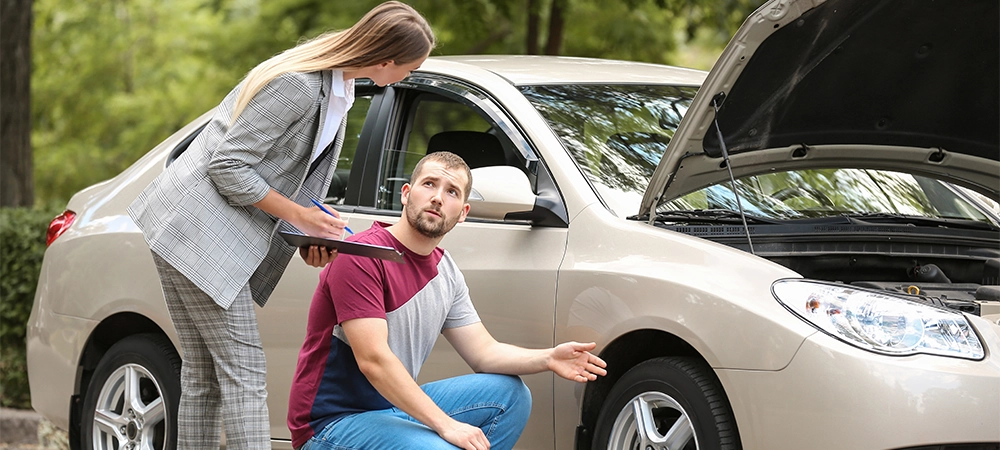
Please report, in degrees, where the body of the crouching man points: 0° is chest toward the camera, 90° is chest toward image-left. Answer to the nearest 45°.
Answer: approximately 315°

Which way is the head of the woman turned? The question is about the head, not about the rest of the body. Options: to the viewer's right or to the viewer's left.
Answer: to the viewer's right

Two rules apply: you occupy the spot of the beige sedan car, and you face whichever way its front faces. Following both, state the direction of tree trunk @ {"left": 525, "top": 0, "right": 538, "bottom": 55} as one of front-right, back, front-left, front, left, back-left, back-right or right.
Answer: back-left

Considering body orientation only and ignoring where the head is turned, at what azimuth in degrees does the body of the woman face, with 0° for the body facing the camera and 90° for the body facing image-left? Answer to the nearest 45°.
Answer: approximately 270°

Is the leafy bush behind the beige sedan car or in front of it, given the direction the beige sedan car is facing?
behind

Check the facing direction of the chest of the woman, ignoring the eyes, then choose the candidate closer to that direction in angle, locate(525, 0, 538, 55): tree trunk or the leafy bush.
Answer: the tree trunk

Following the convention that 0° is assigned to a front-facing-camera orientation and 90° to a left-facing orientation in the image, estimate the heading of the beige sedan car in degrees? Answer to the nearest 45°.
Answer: approximately 315°

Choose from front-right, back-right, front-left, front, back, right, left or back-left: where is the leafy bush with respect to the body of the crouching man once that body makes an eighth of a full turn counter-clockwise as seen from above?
back-left

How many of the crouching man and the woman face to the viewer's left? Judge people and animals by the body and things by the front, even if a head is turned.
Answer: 0

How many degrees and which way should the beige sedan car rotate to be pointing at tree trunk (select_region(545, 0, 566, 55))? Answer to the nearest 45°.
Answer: approximately 135° to its left
